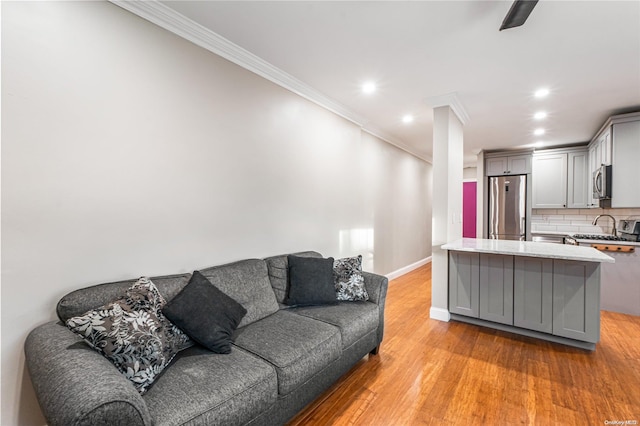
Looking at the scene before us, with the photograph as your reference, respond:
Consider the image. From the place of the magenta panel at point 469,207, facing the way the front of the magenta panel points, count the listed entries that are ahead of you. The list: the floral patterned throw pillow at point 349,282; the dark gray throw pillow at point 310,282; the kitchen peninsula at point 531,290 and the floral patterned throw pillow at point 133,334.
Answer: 4

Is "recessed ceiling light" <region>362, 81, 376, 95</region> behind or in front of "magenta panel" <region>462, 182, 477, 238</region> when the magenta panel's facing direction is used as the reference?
in front

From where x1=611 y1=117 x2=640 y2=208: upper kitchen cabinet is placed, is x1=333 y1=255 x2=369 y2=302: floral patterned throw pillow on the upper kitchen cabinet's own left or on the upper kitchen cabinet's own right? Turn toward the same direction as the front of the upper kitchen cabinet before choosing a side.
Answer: on the upper kitchen cabinet's own left

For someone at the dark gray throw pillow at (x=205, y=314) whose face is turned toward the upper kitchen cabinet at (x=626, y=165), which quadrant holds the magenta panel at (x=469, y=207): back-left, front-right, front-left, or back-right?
front-left

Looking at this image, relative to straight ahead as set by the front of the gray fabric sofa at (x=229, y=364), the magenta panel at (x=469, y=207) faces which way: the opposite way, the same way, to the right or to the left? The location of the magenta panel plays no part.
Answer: to the right

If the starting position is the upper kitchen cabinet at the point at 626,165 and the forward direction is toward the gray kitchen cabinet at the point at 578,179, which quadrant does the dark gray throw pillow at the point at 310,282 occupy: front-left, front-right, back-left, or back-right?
back-left

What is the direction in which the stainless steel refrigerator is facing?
toward the camera

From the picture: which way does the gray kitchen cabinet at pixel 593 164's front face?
to the viewer's left

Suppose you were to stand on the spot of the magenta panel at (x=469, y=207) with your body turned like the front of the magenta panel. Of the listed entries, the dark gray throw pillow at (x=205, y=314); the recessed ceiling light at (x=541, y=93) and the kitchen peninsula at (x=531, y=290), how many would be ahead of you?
3

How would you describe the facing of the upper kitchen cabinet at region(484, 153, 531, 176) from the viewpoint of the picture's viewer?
facing the viewer

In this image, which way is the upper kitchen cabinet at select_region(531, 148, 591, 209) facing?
toward the camera

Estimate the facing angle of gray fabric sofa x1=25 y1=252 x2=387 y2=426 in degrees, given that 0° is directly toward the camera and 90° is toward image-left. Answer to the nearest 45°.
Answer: approximately 315°

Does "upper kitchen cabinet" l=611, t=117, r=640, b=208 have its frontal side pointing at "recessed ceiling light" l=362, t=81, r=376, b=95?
no

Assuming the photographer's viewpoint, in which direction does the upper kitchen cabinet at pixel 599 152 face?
facing to the left of the viewer

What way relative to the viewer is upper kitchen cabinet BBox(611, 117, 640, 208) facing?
to the viewer's left
